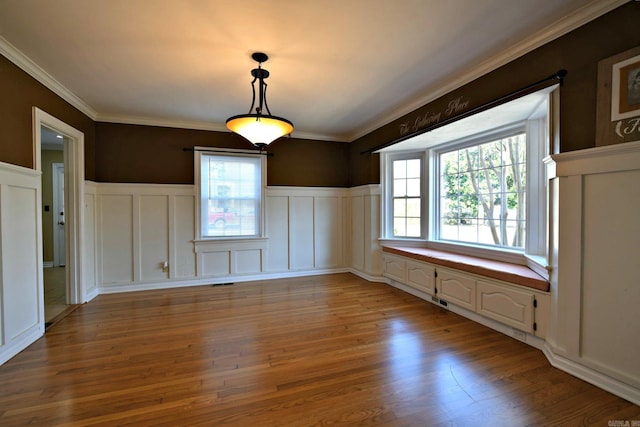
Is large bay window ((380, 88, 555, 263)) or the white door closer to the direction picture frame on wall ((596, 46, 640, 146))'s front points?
the white door

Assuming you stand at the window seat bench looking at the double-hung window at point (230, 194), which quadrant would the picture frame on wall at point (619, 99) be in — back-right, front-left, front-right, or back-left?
back-left

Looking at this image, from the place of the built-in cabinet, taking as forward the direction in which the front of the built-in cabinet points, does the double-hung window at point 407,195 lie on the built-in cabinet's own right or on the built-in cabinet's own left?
on the built-in cabinet's own right

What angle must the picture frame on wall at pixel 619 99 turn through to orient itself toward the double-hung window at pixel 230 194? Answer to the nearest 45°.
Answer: approximately 45° to its right

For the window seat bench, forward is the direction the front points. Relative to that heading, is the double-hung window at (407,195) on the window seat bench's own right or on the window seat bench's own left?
on the window seat bench's own right
